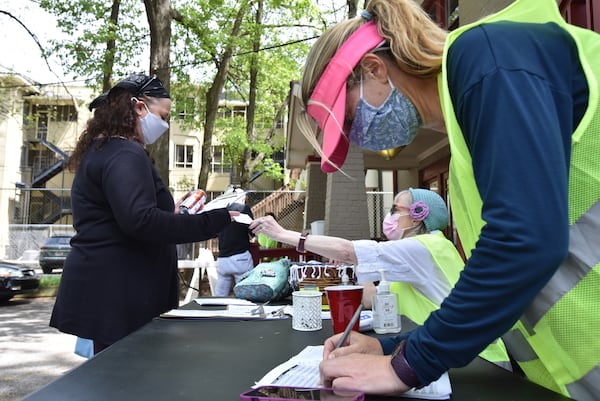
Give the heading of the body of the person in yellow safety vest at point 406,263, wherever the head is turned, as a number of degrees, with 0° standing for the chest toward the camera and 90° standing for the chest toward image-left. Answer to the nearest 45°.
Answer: approximately 90°

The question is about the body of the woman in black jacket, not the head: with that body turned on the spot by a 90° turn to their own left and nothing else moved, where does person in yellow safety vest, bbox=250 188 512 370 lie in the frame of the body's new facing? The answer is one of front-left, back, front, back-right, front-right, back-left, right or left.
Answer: right

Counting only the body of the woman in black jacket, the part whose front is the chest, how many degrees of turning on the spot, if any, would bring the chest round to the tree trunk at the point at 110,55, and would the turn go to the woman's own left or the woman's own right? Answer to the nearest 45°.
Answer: approximately 90° to the woman's own left

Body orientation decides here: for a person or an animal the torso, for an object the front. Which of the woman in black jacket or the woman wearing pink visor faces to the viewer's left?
the woman wearing pink visor

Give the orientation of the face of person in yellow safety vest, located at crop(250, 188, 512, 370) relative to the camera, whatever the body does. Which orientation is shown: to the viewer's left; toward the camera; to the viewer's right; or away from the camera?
to the viewer's left

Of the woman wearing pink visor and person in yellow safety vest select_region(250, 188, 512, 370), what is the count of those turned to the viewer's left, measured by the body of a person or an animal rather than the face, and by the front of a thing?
2

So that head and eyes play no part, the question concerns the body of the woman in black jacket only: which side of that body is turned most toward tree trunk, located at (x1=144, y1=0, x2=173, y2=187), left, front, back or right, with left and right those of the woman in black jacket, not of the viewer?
left

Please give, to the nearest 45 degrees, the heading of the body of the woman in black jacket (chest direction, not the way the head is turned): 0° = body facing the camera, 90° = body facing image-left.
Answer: approximately 270°

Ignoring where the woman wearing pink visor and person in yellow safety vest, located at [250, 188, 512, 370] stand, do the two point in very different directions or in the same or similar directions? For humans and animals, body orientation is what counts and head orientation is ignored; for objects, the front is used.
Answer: same or similar directions

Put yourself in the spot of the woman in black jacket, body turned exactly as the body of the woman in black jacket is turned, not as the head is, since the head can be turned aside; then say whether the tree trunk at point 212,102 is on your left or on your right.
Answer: on your left

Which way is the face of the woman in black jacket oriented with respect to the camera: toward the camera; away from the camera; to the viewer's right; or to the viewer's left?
to the viewer's right

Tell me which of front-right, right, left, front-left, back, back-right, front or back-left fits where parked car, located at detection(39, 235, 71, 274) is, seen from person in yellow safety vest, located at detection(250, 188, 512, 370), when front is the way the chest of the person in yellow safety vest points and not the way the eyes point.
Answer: front-right

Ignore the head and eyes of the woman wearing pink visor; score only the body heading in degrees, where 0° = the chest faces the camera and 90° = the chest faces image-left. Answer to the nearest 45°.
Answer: approximately 90°

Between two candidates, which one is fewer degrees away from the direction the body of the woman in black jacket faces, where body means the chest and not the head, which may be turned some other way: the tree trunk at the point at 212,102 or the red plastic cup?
the red plastic cup

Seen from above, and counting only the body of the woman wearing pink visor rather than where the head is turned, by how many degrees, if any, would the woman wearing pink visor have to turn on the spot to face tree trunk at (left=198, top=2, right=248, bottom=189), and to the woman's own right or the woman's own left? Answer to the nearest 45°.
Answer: approximately 45° to the woman's own right

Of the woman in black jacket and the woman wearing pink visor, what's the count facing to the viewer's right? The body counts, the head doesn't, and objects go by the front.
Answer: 1
